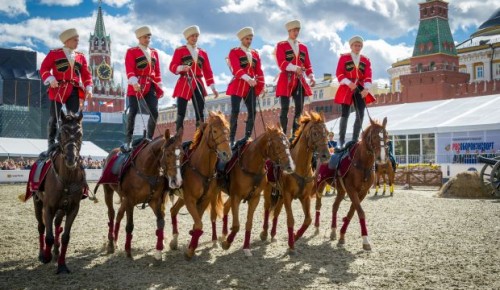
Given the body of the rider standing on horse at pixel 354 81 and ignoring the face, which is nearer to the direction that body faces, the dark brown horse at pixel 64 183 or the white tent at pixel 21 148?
the dark brown horse

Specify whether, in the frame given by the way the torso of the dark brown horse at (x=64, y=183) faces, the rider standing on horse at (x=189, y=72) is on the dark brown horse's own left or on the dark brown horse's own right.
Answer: on the dark brown horse's own left

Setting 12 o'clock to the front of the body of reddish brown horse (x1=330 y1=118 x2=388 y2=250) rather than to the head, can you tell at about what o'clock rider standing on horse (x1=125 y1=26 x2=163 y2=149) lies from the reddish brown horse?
The rider standing on horse is roughly at 4 o'clock from the reddish brown horse.

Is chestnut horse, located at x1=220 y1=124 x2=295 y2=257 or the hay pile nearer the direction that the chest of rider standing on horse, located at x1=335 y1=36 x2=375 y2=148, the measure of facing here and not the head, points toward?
the chestnut horse

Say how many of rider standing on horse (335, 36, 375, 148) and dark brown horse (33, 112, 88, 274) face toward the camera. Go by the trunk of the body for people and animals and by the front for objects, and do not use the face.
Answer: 2

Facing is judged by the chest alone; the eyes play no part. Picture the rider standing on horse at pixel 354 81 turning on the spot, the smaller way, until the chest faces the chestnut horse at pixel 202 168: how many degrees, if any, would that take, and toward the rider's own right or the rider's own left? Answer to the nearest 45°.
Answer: approximately 45° to the rider's own right

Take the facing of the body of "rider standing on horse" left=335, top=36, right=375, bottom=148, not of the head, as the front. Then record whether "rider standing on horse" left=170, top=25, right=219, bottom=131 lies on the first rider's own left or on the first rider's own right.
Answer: on the first rider's own right

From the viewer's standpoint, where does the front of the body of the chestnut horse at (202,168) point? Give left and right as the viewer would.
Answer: facing the viewer and to the right of the viewer

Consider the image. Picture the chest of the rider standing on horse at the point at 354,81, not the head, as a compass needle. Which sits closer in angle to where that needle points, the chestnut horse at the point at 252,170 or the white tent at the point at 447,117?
the chestnut horse
